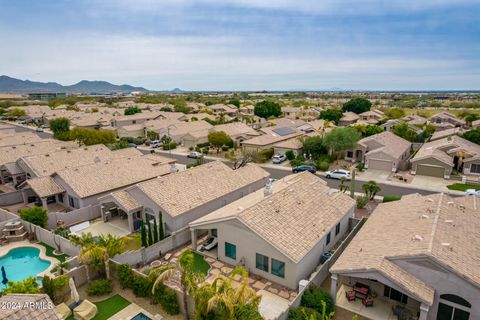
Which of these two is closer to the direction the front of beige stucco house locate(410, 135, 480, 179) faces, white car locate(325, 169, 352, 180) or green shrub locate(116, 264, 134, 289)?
the green shrub

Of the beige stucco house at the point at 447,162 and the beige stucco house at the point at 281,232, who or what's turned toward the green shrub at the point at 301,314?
the beige stucco house at the point at 447,162

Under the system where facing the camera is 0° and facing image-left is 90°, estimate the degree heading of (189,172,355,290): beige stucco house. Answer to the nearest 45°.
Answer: approximately 225°

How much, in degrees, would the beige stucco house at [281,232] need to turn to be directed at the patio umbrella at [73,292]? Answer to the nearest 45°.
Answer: approximately 180°

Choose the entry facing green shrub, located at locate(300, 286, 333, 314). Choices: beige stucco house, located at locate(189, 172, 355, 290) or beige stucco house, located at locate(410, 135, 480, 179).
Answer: beige stucco house, located at locate(410, 135, 480, 179)

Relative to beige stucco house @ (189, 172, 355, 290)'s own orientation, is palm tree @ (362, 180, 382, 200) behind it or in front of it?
in front

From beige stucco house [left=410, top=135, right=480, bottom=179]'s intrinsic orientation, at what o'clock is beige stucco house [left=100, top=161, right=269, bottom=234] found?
beige stucco house [left=100, top=161, right=269, bottom=234] is roughly at 1 o'clock from beige stucco house [left=410, top=135, right=480, bottom=179].

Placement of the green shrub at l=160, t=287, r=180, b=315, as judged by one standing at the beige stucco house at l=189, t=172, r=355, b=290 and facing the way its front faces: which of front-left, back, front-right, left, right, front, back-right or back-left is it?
back

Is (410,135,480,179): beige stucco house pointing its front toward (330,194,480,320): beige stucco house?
yes

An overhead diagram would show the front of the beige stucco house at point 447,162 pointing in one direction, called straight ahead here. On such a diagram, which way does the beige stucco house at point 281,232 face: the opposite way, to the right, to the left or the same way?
the opposite way

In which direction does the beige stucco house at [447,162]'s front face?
toward the camera

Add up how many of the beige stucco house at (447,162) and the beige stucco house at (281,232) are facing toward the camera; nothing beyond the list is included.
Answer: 1
